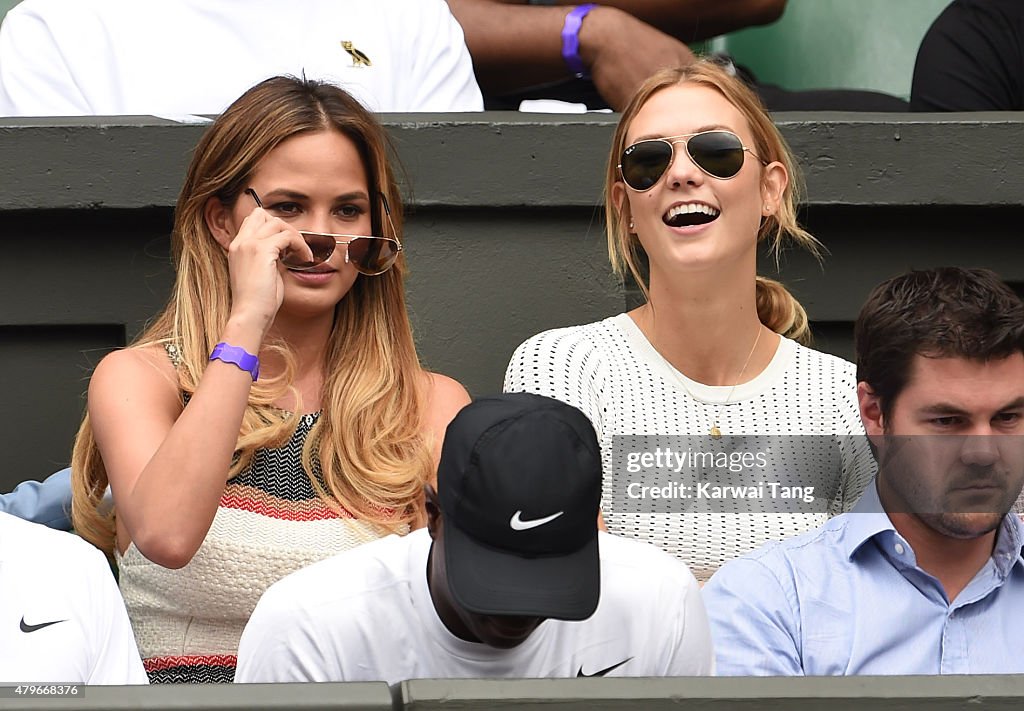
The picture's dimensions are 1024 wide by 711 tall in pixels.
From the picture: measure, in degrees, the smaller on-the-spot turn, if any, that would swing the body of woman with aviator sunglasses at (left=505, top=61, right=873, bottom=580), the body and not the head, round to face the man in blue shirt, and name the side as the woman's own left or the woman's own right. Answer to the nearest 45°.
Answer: approximately 45° to the woman's own left

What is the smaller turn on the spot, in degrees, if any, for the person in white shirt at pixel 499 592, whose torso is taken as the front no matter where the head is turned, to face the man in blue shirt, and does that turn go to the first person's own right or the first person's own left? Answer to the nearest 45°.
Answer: approximately 135° to the first person's own left

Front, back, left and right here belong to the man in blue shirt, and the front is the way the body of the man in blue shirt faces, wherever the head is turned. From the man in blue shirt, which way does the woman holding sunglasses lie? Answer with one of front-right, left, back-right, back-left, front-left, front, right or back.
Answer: back-right

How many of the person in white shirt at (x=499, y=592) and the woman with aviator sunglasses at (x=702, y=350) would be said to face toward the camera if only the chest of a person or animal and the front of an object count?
2

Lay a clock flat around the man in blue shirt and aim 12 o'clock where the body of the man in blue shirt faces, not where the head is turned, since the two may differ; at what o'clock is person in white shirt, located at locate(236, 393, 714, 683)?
The person in white shirt is roughly at 3 o'clock from the man in blue shirt.

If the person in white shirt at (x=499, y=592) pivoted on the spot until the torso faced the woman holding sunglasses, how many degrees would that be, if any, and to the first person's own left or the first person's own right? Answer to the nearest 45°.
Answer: approximately 135° to the first person's own right
